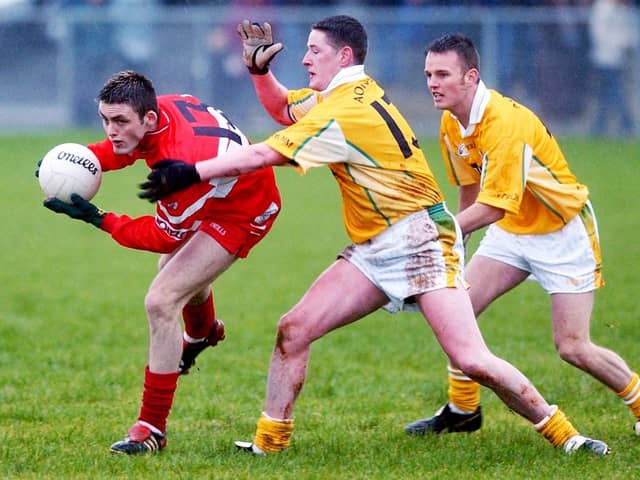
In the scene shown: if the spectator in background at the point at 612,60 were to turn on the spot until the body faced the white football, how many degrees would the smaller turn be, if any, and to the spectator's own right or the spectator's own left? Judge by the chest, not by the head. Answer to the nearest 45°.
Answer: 0° — they already face it

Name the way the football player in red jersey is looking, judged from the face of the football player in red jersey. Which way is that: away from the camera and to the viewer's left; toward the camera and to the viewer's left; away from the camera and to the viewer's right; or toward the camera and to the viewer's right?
toward the camera and to the viewer's left

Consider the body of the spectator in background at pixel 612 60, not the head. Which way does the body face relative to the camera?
toward the camera

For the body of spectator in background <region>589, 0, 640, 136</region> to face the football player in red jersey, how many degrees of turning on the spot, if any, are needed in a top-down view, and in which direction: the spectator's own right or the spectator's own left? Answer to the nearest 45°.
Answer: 0° — they already face them
